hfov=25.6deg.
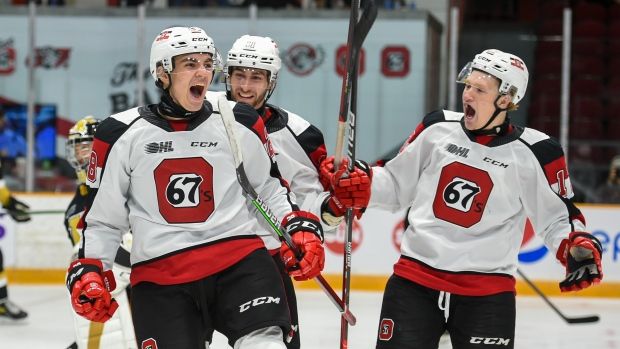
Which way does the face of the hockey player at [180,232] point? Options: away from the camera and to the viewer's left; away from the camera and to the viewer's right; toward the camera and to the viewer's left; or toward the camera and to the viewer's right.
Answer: toward the camera and to the viewer's right

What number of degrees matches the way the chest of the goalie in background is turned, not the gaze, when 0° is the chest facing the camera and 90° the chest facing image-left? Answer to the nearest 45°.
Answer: approximately 45°

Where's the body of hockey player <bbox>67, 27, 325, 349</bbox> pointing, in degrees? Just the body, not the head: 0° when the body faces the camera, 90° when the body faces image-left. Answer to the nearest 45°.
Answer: approximately 0°

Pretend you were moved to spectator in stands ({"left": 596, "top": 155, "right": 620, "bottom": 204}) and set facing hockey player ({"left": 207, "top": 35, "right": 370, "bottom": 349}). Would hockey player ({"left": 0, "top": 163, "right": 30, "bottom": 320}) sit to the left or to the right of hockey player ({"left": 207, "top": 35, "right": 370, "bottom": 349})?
right

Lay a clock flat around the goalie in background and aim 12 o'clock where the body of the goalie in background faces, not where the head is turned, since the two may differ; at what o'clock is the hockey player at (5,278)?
The hockey player is roughly at 4 o'clock from the goalie in background.

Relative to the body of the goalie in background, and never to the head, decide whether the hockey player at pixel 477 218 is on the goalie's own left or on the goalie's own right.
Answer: on the goalie's own left

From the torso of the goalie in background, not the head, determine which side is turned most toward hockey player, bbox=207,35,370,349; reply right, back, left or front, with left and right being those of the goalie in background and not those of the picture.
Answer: left
